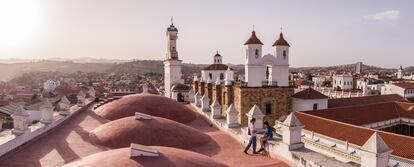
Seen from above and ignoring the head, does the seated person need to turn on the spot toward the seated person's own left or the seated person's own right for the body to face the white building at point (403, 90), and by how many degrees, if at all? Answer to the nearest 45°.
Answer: approximately 135° to the seated person's own right

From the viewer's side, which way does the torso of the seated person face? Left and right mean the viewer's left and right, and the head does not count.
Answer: facing to the left of the viewer

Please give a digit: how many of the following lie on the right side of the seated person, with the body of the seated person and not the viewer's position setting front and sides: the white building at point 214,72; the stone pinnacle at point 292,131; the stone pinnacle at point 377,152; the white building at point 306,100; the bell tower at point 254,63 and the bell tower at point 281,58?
4

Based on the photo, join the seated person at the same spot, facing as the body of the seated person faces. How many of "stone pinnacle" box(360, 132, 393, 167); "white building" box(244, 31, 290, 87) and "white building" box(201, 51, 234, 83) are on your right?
2

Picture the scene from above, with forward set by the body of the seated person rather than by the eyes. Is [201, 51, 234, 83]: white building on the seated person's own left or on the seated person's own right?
on the seated person's own right

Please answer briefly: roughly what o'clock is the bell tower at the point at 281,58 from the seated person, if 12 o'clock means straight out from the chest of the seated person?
The bell tower is roughly at 3 o'clock from the seated person.

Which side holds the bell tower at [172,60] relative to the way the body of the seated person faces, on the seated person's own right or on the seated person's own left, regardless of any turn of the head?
on the seated person's own right

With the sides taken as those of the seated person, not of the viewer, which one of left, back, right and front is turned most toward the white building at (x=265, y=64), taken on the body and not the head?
right

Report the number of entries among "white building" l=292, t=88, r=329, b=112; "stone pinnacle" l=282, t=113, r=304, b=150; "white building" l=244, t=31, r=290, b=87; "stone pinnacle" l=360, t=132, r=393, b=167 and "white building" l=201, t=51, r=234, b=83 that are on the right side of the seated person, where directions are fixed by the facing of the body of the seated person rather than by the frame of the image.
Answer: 3

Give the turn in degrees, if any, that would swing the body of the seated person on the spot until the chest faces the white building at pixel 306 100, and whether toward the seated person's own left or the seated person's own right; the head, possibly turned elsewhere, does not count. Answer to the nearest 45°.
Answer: approximately 90° to the seated person's own right

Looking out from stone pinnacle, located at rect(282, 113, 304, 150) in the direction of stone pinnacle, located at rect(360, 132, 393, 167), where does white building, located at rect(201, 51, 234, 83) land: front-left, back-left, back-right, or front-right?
back-left
